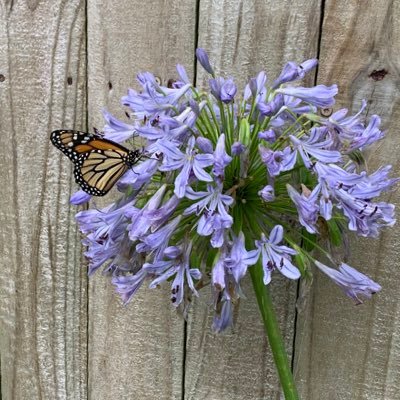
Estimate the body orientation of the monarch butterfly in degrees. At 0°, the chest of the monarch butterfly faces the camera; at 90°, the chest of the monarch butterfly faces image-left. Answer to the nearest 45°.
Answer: approximately 270°
